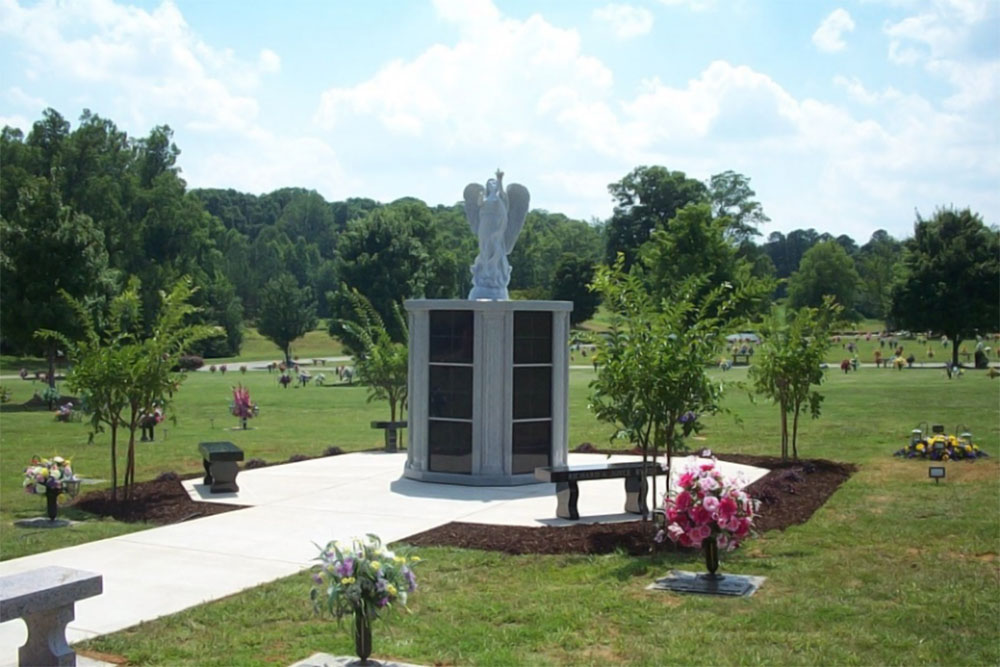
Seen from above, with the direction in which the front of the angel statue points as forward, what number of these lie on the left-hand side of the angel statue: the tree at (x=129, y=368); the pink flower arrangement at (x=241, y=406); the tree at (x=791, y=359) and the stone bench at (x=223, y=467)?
1

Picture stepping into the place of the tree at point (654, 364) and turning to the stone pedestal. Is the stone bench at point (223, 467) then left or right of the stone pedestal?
left

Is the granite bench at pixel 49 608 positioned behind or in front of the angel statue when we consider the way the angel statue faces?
in front

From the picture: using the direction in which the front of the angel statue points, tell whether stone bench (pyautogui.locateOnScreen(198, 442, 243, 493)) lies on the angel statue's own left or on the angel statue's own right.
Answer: on the angel statue's own right

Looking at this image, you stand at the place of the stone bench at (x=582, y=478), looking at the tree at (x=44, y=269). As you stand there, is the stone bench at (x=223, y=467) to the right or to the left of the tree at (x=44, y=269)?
left

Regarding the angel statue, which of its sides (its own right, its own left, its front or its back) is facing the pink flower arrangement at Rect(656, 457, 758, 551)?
front

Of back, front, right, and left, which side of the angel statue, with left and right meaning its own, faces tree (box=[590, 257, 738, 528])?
left

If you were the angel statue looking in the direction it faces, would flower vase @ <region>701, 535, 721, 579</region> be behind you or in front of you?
in front

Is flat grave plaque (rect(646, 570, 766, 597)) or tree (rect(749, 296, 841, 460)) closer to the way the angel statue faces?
the flat grave plaque

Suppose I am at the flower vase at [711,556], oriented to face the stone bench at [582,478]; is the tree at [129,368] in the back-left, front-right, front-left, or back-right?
front-left

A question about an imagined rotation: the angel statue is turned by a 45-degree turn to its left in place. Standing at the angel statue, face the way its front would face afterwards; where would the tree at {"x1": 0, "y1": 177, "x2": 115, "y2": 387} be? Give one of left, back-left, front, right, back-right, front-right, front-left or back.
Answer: back

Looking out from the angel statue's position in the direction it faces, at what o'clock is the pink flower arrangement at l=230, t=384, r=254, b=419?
The pink flower arrangement is roughly at 5 o'clock from the angel statue.

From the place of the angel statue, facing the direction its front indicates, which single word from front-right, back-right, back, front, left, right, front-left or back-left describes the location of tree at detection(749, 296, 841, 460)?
left

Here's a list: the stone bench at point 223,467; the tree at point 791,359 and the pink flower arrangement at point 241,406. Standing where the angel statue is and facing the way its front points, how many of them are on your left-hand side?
1

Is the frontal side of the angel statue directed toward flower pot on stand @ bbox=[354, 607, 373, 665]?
yes

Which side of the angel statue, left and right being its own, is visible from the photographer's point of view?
front

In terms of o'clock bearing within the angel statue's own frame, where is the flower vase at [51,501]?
The flower vase is roughly at 2 o'clock from the angel statue.
